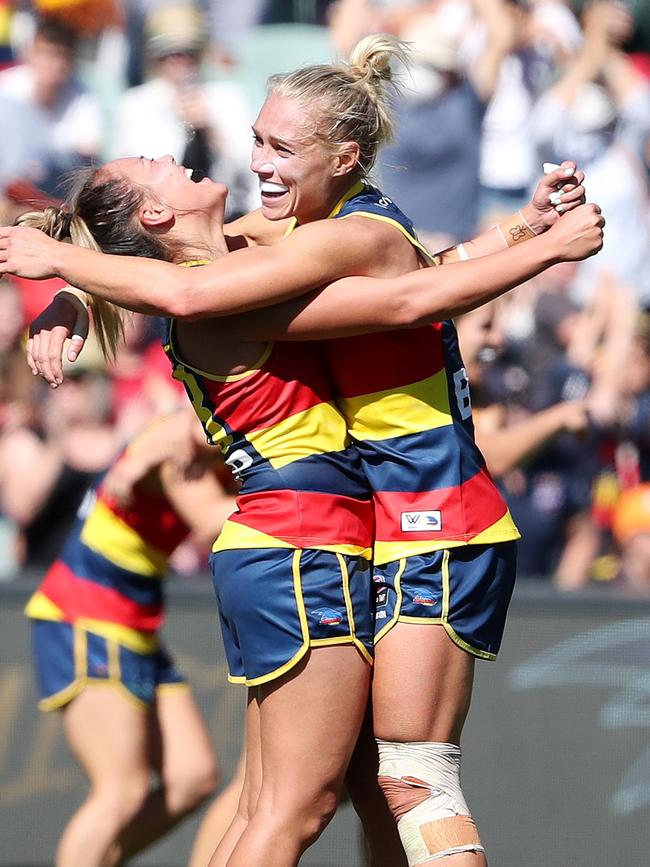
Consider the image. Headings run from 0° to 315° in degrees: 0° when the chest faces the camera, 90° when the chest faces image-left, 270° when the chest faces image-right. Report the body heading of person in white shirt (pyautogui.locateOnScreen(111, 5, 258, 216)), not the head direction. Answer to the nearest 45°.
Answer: approximately 0°

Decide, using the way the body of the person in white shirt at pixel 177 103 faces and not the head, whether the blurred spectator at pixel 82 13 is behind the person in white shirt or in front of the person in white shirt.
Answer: behind

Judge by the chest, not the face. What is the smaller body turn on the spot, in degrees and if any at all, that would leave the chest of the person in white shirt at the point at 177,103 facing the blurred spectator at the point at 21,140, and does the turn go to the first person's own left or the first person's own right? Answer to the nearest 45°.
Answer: approximately 90° to the first person's own right

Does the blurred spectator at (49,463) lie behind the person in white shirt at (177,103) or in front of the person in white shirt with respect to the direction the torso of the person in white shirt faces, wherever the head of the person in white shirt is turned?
in front

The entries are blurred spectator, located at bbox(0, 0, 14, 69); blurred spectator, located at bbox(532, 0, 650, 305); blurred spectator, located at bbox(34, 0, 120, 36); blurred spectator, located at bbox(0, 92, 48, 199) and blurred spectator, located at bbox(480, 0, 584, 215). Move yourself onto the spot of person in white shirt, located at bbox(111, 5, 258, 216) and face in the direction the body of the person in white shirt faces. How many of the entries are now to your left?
2

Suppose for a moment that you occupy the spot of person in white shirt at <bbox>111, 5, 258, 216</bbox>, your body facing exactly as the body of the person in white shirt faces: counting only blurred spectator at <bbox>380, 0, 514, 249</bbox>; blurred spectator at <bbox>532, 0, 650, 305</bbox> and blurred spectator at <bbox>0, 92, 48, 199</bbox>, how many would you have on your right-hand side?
1

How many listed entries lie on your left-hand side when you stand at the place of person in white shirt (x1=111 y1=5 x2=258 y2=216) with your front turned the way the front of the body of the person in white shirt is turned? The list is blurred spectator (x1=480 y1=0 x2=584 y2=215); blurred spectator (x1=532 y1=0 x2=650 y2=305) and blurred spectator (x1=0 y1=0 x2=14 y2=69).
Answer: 2

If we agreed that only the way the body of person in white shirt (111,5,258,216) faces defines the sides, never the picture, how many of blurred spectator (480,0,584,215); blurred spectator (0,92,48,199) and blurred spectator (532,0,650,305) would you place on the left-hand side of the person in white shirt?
2

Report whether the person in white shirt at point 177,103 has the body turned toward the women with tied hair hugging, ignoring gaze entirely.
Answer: yes

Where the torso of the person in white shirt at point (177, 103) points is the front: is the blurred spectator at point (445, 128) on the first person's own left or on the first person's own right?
on the first person's own left

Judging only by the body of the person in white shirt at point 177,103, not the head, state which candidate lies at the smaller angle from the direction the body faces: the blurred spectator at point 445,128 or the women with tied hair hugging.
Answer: the women with tied hair hugging

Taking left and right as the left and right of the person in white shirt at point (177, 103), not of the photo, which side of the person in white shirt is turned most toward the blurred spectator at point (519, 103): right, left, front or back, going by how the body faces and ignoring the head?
left

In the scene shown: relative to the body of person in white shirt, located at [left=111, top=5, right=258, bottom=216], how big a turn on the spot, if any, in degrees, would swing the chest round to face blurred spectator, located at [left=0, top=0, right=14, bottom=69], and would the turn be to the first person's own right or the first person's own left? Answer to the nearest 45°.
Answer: approximately 135° to the first person's own right

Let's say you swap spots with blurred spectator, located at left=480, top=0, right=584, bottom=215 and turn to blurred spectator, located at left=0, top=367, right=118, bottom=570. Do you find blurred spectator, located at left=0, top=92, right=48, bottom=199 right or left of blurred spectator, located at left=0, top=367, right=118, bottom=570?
right

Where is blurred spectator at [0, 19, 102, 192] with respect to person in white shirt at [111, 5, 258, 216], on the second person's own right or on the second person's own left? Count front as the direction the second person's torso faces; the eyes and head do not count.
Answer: on the second person's own right

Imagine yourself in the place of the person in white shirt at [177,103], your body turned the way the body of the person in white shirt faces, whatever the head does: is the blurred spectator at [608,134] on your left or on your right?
on your left
